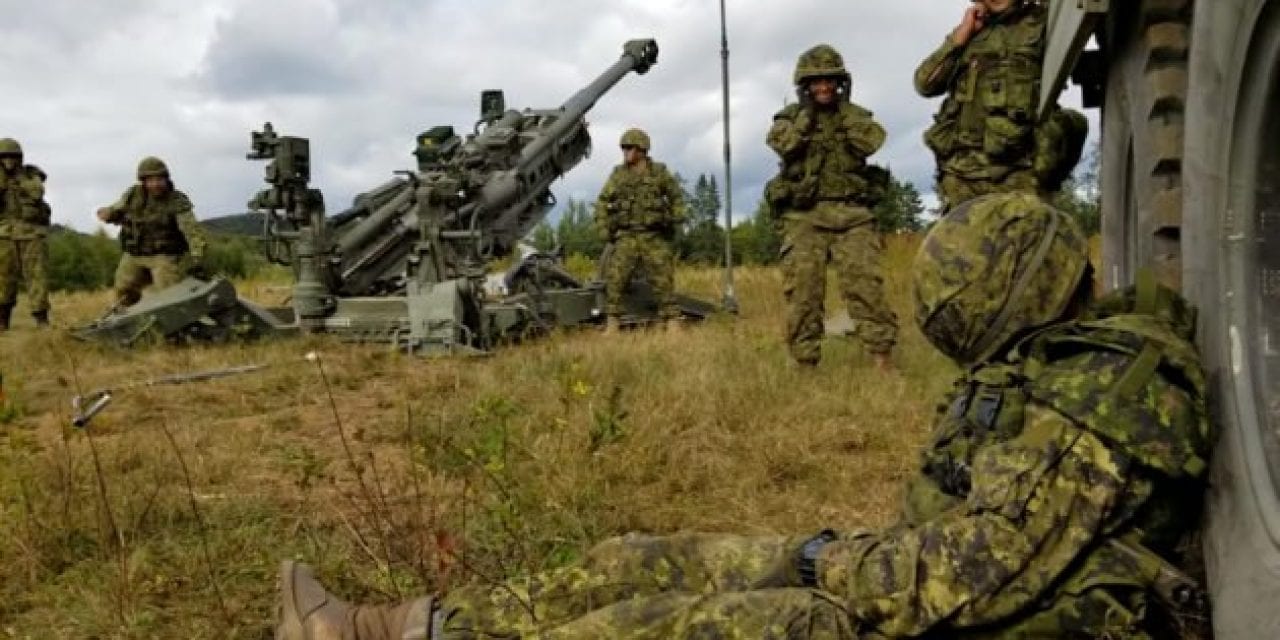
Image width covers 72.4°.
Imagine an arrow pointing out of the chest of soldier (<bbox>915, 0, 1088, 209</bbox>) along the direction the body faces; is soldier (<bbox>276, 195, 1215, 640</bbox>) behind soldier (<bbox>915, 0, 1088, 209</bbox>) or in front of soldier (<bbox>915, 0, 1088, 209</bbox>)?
in front

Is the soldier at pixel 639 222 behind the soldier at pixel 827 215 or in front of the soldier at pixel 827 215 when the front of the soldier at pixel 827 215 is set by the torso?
behind

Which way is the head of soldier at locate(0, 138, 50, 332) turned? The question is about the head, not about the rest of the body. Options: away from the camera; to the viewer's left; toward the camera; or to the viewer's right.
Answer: toward the camera

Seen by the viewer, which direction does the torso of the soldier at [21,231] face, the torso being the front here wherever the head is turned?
toward the camera

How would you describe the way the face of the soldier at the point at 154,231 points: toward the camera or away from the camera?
toward the camera

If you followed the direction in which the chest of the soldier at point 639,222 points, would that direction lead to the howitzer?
no

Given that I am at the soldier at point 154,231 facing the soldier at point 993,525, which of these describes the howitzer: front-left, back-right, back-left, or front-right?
front-left

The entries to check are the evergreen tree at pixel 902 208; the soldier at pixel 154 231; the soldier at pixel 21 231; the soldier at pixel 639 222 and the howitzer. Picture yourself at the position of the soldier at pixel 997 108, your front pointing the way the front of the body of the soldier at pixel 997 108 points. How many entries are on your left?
0

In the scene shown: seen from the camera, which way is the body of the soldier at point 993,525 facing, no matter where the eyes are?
to the viewer's left

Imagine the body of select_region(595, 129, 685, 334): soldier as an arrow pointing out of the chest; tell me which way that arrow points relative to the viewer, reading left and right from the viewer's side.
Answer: facing the viewer

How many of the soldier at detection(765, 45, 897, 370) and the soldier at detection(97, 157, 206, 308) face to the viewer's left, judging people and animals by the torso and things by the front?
0

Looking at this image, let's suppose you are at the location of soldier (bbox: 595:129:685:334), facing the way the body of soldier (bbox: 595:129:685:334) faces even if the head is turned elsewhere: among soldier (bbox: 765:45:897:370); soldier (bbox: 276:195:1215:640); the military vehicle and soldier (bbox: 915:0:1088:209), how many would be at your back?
0
